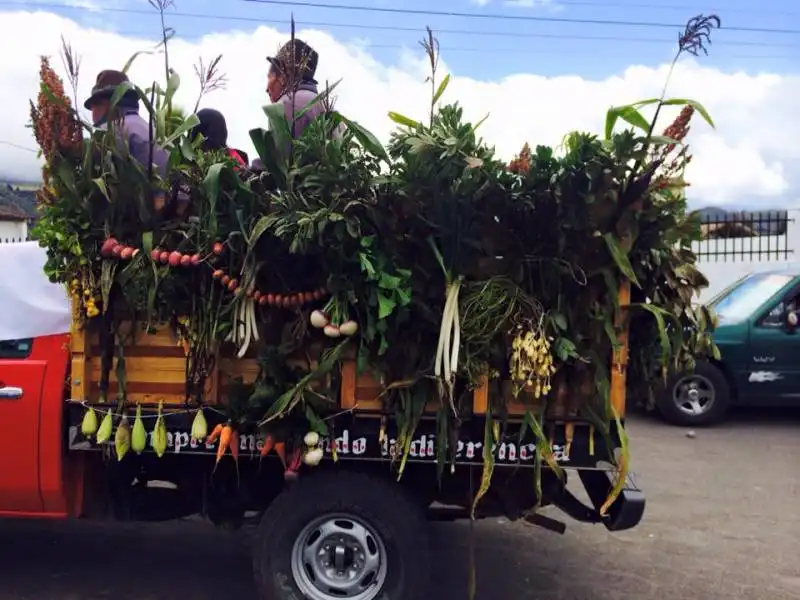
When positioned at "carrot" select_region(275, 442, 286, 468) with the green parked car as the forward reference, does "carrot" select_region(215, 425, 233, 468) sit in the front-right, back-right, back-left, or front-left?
back-left

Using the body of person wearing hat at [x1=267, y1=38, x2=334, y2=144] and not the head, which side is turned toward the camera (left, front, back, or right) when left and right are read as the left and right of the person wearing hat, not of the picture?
left

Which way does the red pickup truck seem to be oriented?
to the viewer's left

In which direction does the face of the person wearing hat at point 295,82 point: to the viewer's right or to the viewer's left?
to the viewer's left

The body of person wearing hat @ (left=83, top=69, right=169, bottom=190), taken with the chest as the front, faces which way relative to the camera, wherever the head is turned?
to the viewer's left

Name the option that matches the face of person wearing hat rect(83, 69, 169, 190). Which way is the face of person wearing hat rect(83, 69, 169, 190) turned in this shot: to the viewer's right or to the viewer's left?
to the viewer's left
